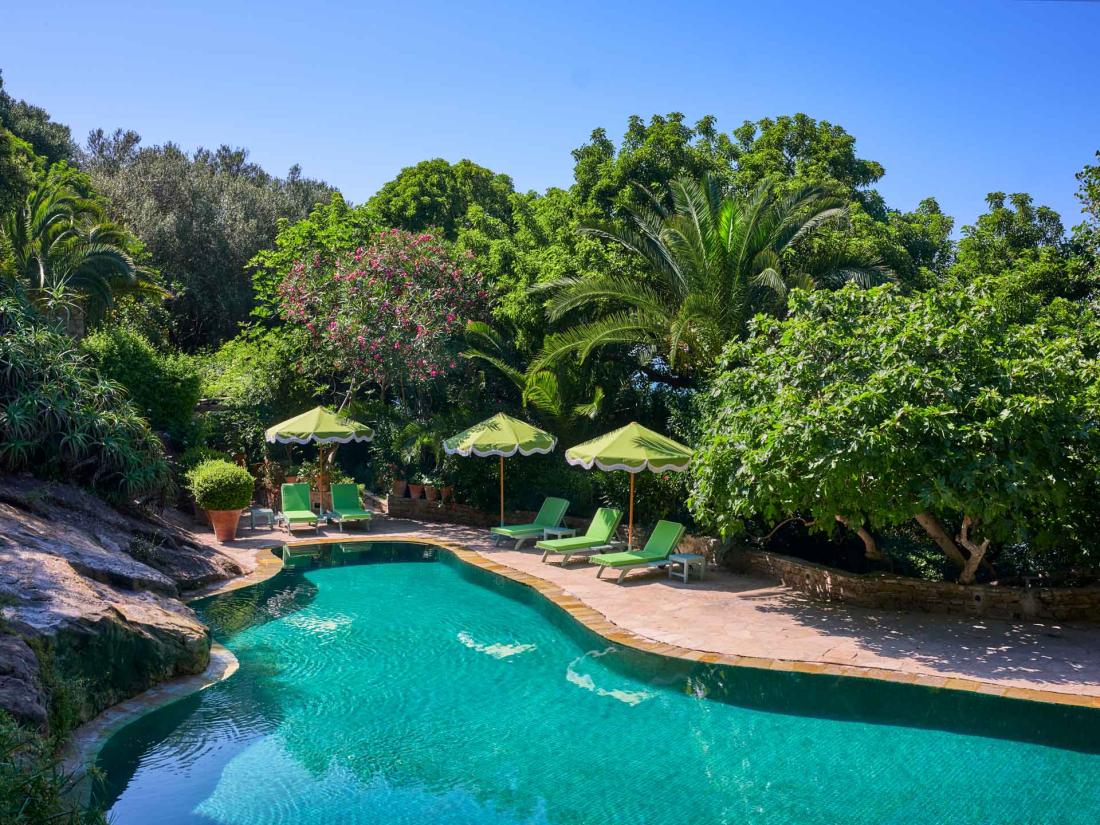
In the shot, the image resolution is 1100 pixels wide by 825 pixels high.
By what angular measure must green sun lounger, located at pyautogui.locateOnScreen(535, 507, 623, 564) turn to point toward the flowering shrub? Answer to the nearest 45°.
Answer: approximately 90° to its right

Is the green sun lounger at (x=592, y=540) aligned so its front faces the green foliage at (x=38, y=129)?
no

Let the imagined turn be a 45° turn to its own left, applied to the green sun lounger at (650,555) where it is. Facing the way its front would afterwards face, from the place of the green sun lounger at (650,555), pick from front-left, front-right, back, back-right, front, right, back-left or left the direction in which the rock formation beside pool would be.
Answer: front-right

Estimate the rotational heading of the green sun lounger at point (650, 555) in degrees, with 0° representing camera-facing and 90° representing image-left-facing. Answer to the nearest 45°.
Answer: approximately 45°

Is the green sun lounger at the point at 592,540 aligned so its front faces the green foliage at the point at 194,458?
no

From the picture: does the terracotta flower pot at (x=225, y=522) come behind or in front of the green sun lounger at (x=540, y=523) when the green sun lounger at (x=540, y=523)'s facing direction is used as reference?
in front

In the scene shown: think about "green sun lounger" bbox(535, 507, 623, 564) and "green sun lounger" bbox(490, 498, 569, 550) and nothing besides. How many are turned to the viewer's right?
0

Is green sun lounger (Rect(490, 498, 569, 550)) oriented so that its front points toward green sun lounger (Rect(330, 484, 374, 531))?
no

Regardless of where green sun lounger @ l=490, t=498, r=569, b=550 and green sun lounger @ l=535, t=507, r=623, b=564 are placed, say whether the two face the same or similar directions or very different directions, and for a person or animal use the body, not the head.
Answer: same or similar directions

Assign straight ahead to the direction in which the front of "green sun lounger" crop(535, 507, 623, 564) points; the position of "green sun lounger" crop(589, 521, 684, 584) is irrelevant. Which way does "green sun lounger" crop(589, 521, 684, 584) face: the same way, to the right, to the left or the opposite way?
the same way

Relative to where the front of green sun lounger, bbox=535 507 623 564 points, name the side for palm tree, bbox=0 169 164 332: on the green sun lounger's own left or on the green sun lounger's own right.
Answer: on the green sun lounger's own right

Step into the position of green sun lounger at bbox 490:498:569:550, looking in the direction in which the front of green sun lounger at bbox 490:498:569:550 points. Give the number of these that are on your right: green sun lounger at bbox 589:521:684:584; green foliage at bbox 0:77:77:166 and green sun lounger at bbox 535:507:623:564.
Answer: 1

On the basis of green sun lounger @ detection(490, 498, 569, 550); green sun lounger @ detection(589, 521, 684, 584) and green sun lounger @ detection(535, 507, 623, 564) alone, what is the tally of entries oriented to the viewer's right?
0

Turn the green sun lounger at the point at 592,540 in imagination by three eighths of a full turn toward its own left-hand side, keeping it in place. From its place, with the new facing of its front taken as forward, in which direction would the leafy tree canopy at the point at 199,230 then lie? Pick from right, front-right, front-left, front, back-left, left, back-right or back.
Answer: back-left

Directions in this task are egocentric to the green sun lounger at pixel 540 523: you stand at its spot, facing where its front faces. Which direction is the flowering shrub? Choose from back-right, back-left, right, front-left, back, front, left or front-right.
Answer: right

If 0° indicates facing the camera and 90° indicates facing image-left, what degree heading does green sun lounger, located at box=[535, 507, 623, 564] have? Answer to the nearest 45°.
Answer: approximately 45°

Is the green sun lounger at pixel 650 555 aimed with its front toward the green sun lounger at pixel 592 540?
no

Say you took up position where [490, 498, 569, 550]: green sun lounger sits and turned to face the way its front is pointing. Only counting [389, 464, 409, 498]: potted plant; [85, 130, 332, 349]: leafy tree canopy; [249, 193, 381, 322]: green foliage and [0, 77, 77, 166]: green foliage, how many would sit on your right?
4

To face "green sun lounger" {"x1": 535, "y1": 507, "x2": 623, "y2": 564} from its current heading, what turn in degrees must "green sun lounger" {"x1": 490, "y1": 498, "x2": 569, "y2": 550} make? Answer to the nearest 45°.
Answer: approximately 90° to its left

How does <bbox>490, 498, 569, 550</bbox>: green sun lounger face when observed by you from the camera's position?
facing the viewer and to the left of the viewer

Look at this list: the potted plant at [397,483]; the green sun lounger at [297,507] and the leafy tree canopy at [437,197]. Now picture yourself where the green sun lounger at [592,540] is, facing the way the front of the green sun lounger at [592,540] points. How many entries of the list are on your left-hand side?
0

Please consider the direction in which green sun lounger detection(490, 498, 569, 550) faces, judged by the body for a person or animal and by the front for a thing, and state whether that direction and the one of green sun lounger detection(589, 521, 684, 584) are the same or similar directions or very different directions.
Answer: same or similar directions
